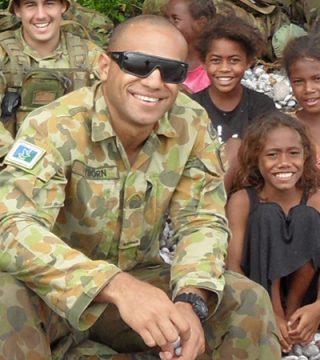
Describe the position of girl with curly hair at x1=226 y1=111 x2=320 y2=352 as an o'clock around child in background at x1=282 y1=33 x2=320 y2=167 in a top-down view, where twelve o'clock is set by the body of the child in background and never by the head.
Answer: The girl with curly hair is roughly at 12 o'clock from the child in background.

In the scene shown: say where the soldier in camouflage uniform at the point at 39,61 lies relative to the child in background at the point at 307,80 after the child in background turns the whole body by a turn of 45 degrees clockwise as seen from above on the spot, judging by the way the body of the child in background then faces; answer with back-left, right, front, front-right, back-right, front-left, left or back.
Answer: front-right

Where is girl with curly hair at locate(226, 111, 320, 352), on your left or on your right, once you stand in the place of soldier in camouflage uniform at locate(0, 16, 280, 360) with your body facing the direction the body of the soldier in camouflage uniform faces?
on your left

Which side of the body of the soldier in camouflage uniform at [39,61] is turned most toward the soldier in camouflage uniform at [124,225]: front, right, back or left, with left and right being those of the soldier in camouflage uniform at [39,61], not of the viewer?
front

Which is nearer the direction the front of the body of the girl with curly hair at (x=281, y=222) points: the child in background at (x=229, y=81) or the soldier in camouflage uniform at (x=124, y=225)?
the soldier in camouflage uniform

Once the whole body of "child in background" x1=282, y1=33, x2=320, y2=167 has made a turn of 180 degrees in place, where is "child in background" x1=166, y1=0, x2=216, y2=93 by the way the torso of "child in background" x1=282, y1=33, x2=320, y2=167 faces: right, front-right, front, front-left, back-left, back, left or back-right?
front-left

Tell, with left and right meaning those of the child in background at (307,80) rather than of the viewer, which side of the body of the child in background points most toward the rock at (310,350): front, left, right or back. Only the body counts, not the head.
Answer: front

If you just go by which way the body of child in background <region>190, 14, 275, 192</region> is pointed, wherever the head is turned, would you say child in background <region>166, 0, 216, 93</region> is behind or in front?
behind

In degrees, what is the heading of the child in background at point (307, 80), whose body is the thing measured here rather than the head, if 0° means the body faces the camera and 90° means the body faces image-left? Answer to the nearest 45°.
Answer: approximately 0°

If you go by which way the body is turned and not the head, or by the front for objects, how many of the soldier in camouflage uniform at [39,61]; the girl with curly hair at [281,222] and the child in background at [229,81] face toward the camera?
3

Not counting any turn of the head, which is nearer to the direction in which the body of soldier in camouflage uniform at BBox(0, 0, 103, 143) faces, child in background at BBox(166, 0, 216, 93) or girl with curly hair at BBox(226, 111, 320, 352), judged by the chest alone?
the girl with curly hair
